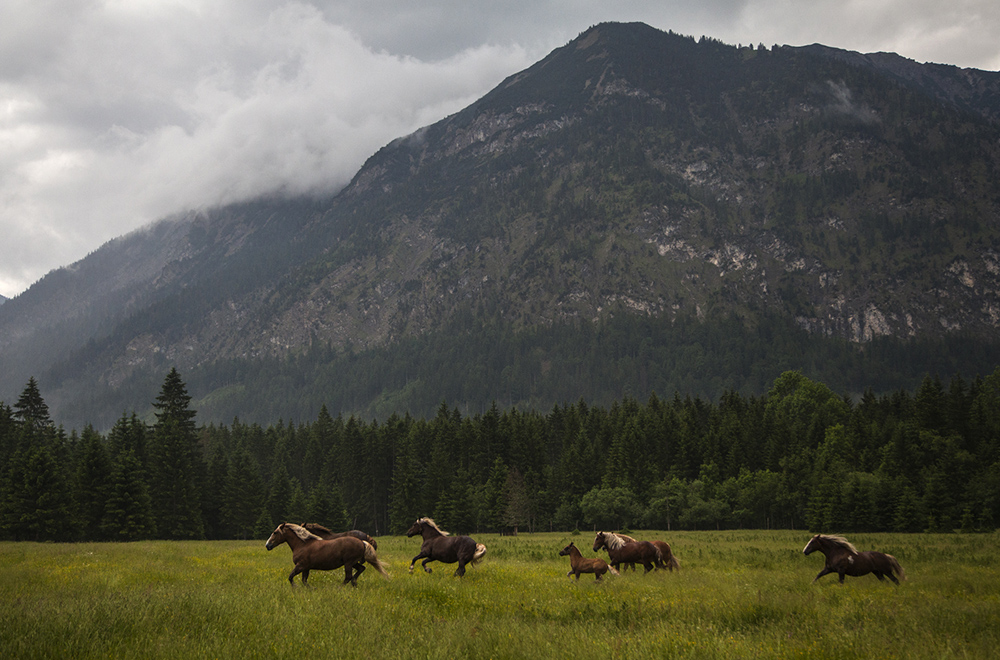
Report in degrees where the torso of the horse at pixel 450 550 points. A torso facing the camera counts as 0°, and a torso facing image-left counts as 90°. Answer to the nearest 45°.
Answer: approximately 90°

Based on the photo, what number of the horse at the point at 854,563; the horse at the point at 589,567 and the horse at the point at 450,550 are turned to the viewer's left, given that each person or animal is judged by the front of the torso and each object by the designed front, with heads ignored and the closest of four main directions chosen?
3

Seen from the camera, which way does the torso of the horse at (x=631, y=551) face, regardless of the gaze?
to the viewer's left

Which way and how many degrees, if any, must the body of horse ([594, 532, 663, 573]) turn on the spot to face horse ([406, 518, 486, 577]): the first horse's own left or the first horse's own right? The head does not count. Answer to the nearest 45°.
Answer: approximately 45° to the first horse's own left

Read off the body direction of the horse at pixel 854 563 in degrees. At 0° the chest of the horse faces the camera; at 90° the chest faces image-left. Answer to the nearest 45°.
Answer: approximately 90°

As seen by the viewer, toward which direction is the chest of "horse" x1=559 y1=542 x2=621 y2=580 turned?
to the viewer's left

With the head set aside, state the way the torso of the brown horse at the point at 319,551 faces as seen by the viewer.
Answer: to the viewer's left

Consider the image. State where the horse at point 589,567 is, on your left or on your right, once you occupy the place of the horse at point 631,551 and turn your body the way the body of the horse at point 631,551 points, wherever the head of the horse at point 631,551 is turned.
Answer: on your left

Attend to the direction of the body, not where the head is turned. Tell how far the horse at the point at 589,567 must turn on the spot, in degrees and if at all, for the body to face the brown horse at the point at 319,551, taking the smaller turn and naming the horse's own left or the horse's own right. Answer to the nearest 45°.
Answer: approximately 45° to the horse's own left

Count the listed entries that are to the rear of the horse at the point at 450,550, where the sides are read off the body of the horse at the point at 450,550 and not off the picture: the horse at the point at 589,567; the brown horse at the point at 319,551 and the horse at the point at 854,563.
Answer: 2

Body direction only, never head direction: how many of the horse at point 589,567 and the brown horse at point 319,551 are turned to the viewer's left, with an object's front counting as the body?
2
